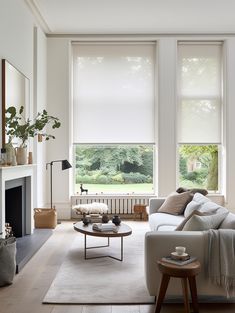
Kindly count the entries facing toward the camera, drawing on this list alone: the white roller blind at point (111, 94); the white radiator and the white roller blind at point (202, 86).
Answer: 3

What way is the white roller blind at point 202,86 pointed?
toward the camera

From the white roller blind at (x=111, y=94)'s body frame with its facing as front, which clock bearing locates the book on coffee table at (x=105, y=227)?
The book on coffee table is roughly at 12 o'clock from the white roller blind.

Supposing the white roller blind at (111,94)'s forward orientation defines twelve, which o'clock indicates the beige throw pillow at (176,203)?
The beige throw pillow is roughly at 11 o'clock from the white roller blind.

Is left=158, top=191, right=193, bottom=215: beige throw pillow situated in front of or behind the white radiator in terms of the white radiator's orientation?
in front

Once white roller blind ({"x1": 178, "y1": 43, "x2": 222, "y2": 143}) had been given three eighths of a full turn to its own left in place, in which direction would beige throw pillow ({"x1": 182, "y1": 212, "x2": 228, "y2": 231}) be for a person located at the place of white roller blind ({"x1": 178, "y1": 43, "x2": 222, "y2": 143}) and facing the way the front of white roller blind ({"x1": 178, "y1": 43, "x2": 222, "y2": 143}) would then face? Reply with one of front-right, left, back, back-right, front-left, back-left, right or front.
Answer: back-right

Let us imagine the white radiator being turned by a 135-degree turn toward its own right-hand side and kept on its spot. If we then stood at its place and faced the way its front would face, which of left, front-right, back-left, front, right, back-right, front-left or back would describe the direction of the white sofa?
back-left

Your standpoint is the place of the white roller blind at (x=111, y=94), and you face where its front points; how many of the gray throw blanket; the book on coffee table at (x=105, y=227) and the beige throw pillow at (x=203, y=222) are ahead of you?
3

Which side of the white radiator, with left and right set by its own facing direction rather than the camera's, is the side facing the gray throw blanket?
front

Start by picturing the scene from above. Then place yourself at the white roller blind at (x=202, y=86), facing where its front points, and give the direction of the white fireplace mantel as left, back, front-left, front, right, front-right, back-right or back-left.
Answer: front-right

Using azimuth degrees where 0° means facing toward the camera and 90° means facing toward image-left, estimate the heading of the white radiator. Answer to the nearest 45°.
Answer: approximately 0°

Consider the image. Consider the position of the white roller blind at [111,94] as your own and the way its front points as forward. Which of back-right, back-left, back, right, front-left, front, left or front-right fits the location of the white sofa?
front

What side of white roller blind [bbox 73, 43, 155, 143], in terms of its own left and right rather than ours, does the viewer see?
front
